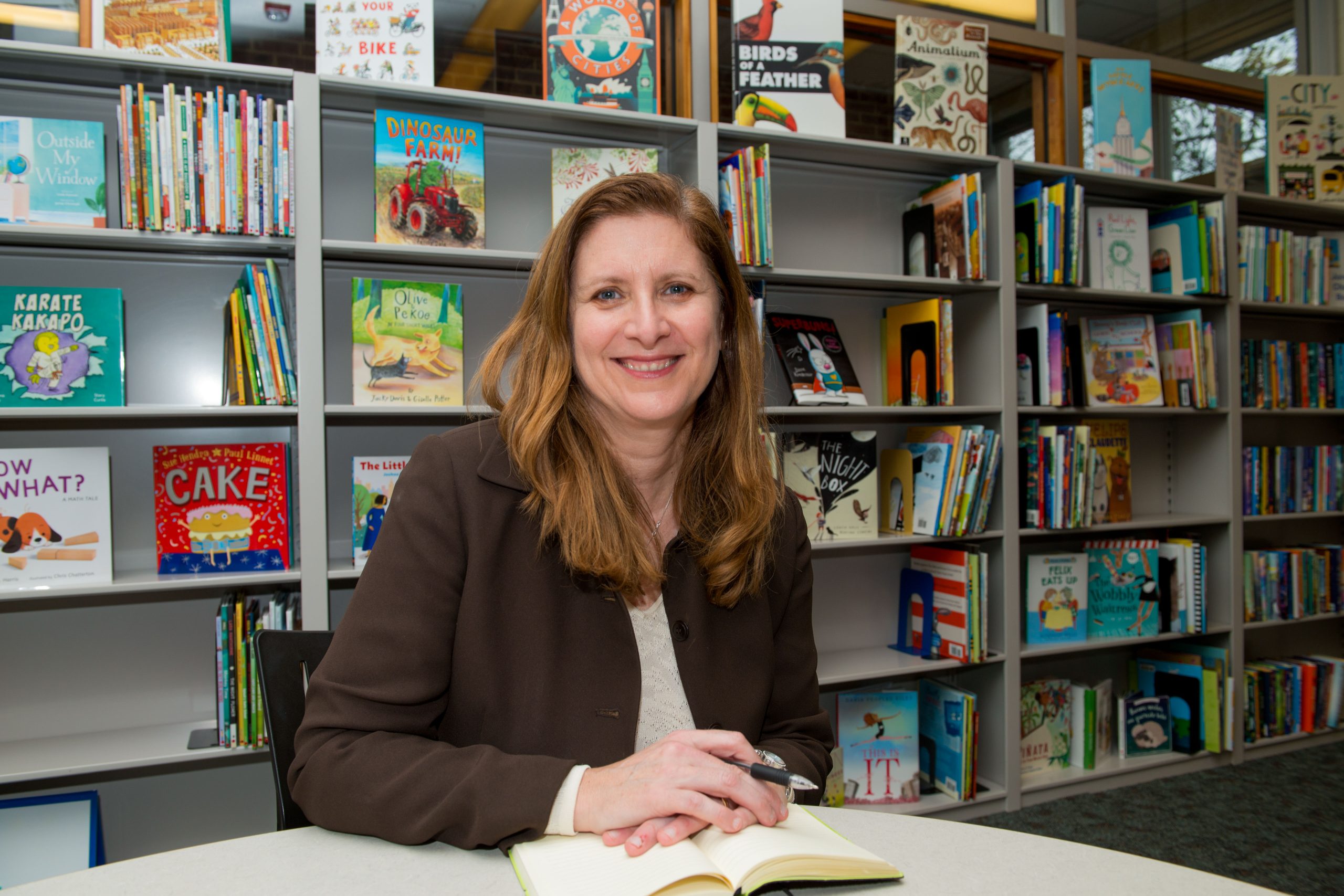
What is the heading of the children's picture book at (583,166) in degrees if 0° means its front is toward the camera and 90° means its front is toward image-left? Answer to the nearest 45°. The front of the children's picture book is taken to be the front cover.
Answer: approximately 0°

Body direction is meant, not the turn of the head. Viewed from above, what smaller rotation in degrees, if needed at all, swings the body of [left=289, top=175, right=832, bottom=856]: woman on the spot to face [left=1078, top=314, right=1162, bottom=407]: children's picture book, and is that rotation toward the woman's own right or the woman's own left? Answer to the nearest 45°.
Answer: approximately 90° to the woman's own left

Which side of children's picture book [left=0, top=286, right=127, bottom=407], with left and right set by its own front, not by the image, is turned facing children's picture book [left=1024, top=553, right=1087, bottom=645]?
left

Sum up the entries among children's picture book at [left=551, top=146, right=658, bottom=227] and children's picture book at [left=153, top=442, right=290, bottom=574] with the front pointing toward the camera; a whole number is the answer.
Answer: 2
